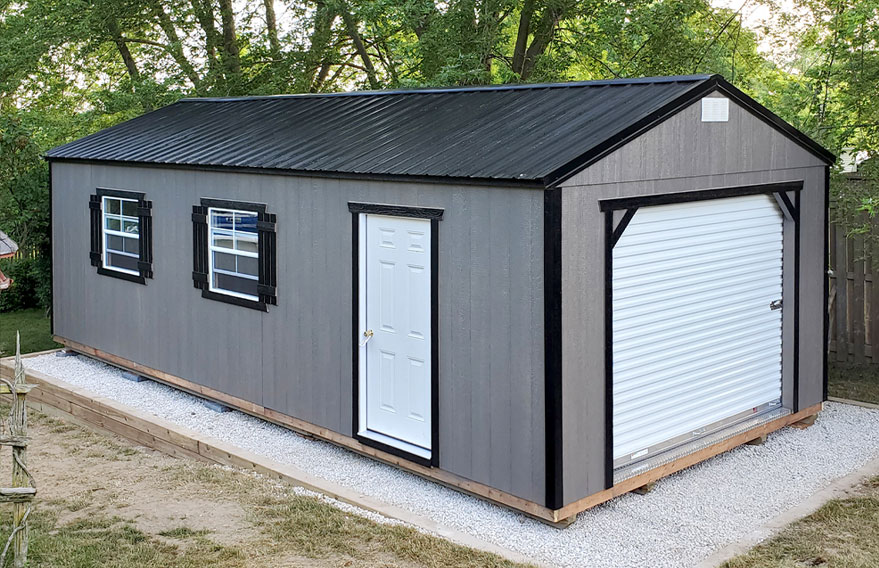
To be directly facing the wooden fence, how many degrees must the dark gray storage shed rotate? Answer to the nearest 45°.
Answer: approximately 90° to its left

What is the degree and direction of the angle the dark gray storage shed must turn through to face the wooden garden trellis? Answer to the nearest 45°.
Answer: approximately 90° to its right

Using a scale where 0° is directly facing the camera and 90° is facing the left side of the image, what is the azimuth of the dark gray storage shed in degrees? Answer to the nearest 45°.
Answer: approximately 315°
